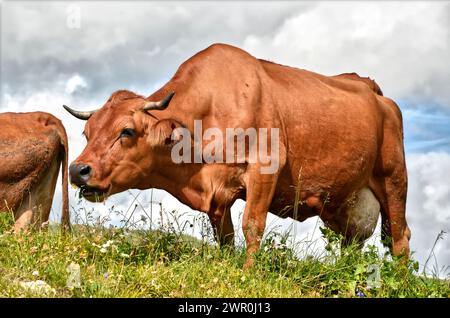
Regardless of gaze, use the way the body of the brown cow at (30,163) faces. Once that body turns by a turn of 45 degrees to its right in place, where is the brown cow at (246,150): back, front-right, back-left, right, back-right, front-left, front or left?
back

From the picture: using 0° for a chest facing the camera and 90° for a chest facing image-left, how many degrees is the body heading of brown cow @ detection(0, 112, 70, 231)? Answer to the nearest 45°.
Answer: approximately 90°
